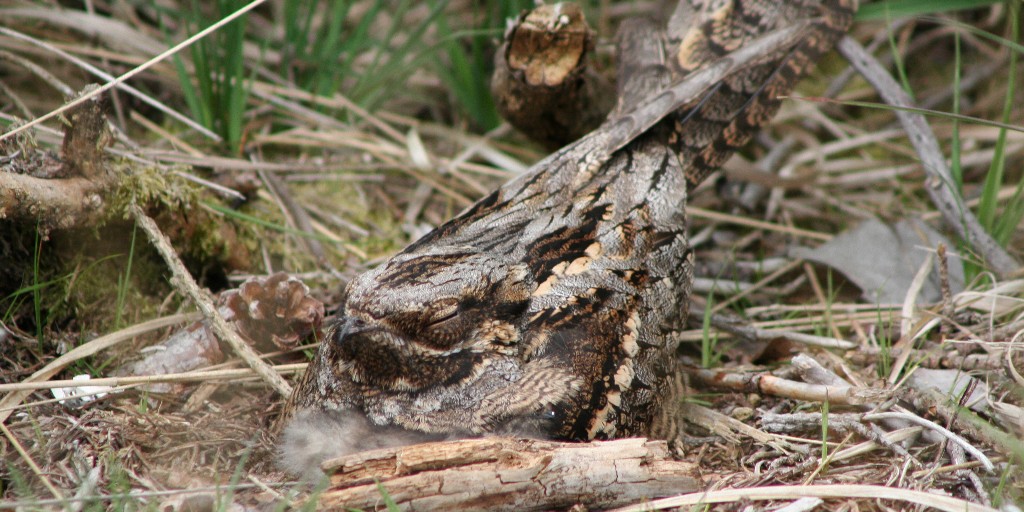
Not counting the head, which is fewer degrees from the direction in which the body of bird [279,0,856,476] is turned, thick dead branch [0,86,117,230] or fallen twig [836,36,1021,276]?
the thick dead branch

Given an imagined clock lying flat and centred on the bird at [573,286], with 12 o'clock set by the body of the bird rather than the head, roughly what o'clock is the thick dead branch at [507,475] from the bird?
The thick dead branch is roughly at 11 o'clock from the bird.

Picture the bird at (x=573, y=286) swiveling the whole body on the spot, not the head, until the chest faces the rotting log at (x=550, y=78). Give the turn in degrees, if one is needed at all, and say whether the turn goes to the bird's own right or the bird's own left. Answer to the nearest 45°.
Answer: approximately 135° to the bird's own right

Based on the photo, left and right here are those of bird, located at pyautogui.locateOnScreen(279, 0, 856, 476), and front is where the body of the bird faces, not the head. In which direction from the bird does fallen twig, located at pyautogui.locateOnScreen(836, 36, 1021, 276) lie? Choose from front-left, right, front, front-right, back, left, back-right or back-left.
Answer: back

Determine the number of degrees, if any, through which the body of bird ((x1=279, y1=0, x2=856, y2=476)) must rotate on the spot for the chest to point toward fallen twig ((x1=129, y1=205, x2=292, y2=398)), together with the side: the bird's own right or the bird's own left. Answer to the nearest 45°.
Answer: approximately 45° to the bird's own right

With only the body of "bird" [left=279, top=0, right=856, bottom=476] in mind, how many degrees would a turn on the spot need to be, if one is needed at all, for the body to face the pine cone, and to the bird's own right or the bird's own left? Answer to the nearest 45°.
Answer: approximately 45° to the bird's own right

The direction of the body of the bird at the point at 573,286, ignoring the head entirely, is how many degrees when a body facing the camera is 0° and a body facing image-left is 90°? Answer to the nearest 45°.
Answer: approximately 45°

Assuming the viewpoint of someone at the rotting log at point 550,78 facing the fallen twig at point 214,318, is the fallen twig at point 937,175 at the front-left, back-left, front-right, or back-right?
back-left
